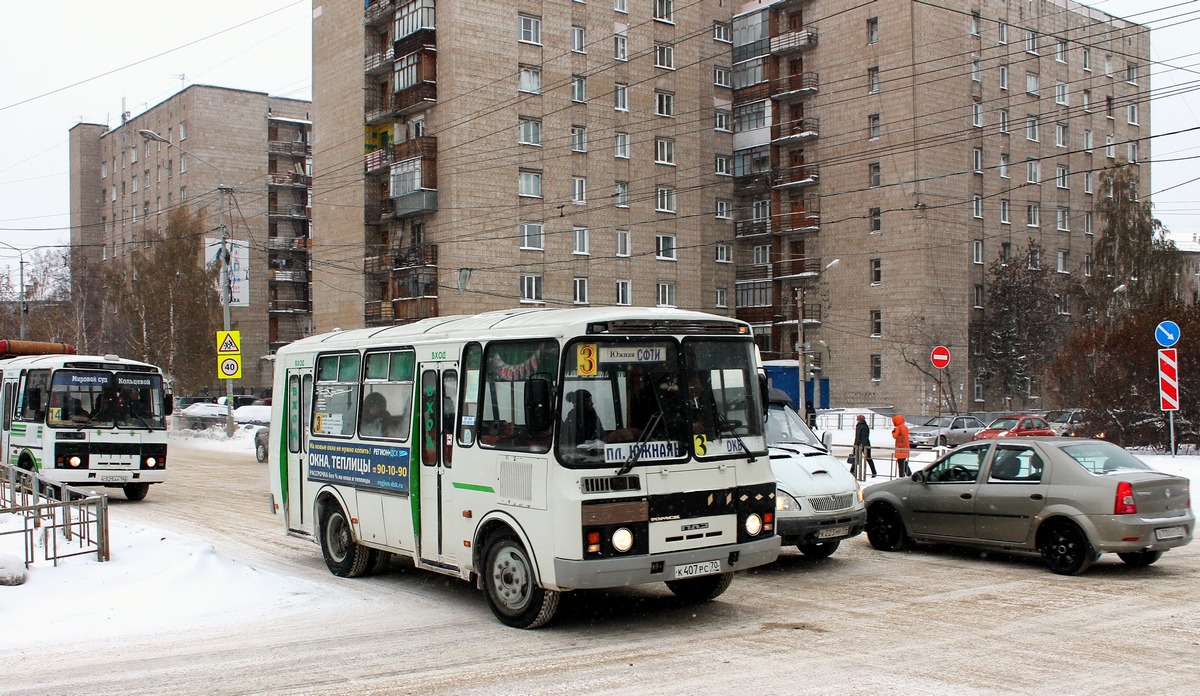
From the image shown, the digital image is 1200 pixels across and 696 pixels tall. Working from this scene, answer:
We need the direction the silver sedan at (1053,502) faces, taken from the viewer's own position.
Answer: facing away from the viewer and to the left of the viewer

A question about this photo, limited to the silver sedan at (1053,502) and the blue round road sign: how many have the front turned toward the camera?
1

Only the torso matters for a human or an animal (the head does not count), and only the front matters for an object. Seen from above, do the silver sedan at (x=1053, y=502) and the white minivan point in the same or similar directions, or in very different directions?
very different directions

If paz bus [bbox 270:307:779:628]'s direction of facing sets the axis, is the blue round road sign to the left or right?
on its left

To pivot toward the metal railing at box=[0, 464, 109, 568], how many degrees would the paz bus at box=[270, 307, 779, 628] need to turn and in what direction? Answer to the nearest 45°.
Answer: approximately 180°

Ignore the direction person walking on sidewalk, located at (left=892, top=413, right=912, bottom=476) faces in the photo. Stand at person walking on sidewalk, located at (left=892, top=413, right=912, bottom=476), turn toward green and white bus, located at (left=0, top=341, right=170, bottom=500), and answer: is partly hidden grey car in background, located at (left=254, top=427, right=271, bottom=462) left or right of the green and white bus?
right

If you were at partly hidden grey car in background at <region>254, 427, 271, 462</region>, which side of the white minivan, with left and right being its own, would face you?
back
